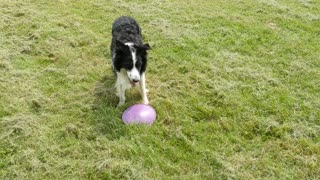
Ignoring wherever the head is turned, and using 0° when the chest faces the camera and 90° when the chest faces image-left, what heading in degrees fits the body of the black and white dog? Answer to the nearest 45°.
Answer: approximately 0°
